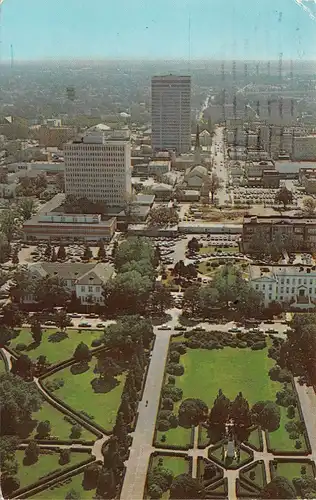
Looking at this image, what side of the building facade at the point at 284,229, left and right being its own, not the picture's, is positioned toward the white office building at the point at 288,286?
front

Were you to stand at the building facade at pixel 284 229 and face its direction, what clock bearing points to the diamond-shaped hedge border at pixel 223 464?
The diamond-shaped hedge border is roughly at 12 o'clock from the building facade.

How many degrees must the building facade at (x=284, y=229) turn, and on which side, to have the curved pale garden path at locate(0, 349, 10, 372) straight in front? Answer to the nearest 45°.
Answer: approximately 45° to its right

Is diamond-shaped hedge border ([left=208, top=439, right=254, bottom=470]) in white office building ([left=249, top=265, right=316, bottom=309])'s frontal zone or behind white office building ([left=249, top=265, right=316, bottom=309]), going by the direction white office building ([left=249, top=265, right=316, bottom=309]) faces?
frontal zone

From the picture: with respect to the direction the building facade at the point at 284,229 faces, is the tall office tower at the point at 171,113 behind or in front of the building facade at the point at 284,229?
behind

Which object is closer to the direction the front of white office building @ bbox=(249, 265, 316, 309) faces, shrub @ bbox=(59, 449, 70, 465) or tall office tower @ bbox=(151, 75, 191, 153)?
the shrub

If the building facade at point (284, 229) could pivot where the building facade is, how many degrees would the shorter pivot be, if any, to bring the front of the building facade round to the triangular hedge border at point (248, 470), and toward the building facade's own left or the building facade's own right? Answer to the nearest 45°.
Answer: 0° — it already faces it

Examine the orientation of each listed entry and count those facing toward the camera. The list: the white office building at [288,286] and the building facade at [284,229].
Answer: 2

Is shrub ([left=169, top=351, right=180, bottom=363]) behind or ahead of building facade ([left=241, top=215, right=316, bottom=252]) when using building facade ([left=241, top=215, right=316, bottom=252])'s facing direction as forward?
ahead

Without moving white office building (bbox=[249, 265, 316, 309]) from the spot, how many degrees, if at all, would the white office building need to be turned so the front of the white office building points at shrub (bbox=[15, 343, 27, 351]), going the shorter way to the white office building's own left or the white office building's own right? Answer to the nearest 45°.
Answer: approximately 45° to the white office building's own right

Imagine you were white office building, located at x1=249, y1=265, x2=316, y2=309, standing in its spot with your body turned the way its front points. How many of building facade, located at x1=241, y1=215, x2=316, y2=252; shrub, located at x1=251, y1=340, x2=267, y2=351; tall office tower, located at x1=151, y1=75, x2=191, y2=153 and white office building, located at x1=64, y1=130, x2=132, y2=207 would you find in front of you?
1

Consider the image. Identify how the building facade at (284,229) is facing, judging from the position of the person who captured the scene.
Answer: facing the viewer

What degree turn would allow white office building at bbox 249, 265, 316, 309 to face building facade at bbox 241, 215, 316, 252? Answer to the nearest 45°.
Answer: approximately 180°

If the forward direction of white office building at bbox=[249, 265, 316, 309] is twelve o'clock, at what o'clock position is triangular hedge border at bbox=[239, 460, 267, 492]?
The triangular hedge border is roughly at 12 o'clock from the white office building.

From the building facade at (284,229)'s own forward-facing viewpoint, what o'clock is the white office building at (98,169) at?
The white office building is roughly at 4 o'clock from the building facade.

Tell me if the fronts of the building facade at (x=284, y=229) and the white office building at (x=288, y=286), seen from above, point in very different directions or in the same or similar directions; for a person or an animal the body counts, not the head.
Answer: same or similar directions
